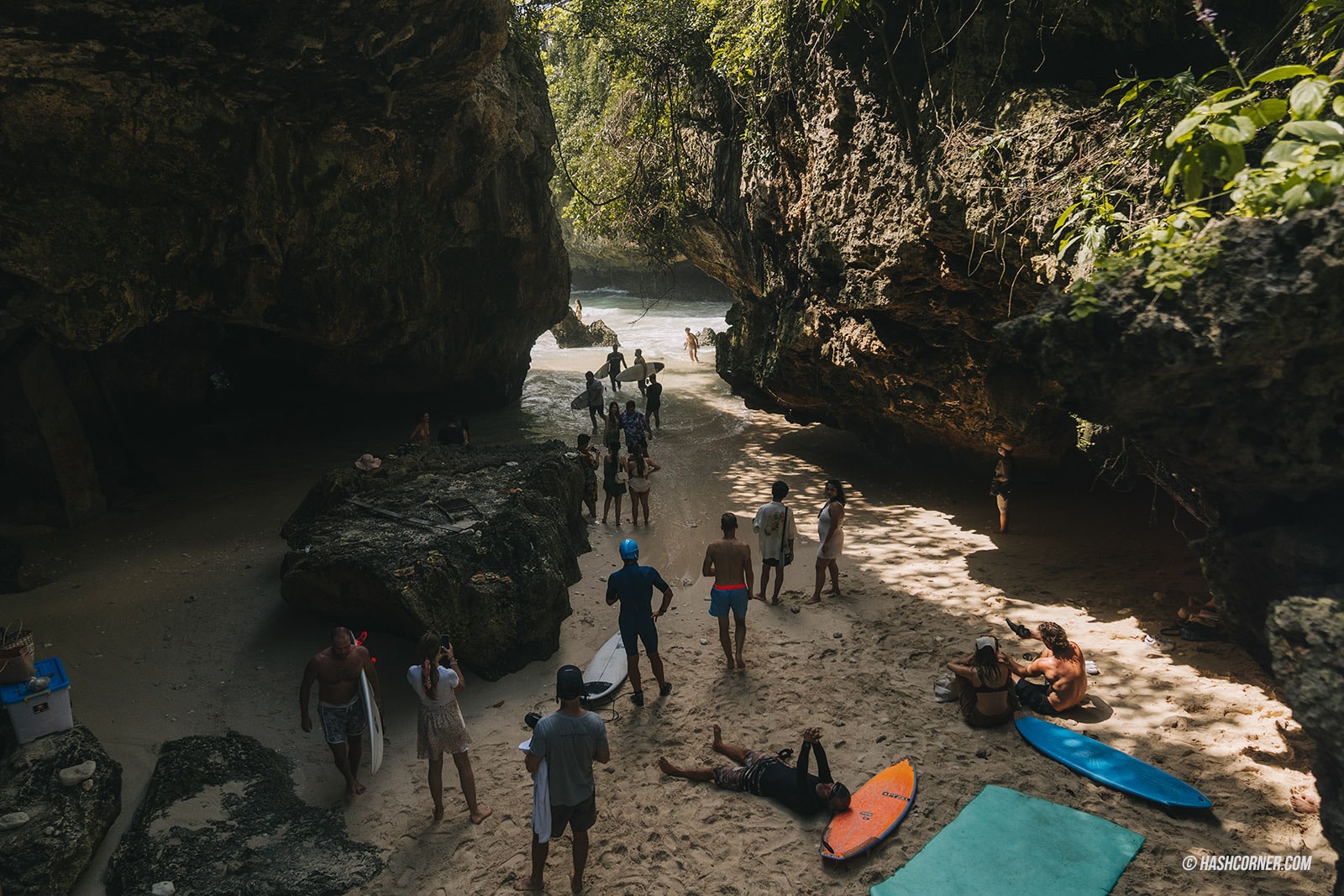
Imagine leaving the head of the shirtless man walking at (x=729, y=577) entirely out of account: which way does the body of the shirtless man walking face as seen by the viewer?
away from the camera

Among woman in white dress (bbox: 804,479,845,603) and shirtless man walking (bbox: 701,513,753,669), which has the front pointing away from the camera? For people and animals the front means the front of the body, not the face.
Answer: the shirtless man walking

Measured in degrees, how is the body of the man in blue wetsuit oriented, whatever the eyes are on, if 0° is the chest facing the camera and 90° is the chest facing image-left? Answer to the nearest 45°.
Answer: approximately 180°

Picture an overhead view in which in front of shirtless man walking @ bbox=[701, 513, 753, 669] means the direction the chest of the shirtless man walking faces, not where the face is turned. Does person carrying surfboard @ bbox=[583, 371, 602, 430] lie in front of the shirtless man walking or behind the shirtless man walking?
in front

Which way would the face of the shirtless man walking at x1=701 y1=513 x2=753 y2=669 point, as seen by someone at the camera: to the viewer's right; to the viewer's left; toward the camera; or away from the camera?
away from the camera

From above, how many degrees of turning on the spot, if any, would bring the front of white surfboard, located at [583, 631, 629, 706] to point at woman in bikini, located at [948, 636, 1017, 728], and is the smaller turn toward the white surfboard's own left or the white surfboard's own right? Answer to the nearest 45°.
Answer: approximately 90° to the white surfboard's own right

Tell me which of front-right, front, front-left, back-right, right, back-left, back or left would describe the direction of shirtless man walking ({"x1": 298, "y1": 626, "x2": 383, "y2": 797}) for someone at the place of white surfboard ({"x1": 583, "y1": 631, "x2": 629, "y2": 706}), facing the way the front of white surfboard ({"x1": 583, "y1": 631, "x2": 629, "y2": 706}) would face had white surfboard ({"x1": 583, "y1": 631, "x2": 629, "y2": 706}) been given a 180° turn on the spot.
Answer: front

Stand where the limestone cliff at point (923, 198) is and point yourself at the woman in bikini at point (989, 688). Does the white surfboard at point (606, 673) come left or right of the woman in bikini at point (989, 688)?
right

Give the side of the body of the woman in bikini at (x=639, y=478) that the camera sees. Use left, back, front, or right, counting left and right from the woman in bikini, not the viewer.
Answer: back

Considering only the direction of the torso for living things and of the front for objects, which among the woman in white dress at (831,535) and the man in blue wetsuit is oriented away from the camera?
the man in blue wetsuit

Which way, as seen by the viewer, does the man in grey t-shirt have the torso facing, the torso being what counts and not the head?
away from the camera

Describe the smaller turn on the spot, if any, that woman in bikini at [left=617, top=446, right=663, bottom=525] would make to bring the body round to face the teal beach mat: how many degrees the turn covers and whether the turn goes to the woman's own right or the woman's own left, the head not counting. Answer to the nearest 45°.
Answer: approximately 180°
